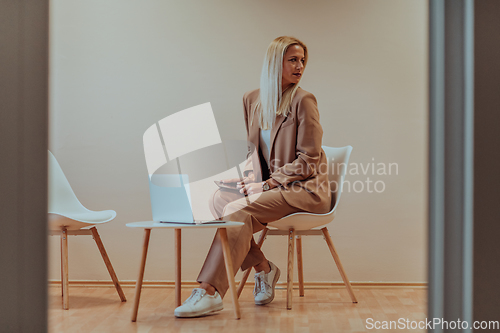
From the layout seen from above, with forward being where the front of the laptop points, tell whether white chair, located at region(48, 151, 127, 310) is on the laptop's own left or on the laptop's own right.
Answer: on the laptop's own left

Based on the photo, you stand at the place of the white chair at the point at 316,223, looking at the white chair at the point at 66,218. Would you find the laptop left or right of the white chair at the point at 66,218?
left

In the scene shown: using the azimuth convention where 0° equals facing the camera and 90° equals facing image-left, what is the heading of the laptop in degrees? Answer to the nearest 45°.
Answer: approximately 225°

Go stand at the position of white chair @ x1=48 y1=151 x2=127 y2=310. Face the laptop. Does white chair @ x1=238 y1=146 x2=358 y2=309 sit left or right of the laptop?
left

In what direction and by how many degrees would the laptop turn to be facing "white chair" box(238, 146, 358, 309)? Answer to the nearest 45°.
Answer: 0° — it already faces it
